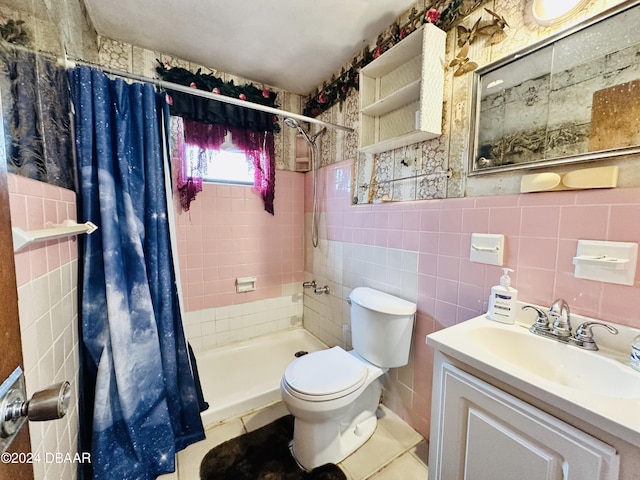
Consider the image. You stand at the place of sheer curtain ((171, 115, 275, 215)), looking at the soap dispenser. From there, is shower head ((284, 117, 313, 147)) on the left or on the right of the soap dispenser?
left

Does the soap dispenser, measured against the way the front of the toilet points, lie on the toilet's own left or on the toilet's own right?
on the toilet's own left

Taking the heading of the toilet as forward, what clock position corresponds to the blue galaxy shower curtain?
The blue galaxy shower curtain is roughly at 1 o'clock from the toilet.

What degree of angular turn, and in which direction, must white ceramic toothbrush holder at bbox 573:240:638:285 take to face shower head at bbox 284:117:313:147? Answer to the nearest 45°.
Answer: approximately 45° to its right

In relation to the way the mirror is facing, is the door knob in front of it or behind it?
in front

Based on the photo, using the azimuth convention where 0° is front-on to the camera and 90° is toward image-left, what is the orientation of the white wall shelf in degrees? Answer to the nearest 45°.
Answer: approximately 45°

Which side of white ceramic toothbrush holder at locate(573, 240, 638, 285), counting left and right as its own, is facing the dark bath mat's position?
front

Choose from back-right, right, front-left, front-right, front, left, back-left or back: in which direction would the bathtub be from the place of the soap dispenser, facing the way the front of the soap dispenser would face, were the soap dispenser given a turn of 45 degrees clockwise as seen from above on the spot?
front-right

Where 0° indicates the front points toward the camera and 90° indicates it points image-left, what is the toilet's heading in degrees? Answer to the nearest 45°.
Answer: approximately 45°

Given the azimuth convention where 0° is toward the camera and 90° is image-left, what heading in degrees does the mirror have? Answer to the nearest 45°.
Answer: approximately 45°
